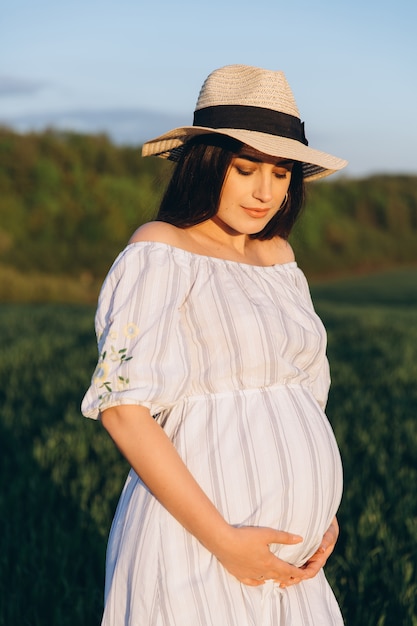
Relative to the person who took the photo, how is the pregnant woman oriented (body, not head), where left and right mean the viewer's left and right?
facing the viewer and to the right of the viewer

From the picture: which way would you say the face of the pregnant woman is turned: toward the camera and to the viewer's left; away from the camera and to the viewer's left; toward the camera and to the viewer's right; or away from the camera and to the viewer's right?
toward the camera and to the viewer's right
